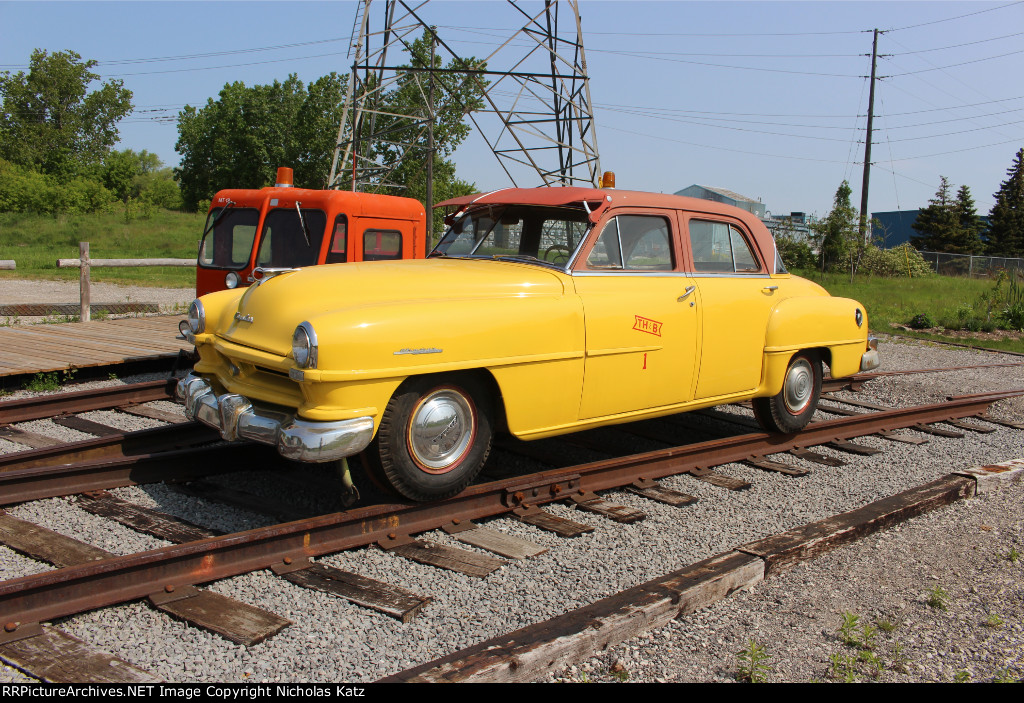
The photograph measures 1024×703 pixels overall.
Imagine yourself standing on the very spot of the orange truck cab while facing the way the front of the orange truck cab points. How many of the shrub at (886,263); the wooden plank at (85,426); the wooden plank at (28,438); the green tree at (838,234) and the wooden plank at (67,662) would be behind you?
2

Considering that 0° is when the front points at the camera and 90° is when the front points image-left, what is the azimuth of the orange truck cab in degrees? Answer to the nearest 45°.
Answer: approximately 45°

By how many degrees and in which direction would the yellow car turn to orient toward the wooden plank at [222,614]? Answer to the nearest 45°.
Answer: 0° — it already faces it

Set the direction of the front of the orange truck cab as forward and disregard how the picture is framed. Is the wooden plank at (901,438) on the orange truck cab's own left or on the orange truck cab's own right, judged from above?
on the orange truck cab's own left

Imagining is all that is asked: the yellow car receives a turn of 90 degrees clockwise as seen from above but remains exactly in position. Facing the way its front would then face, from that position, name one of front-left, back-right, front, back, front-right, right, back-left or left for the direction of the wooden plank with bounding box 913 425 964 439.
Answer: right

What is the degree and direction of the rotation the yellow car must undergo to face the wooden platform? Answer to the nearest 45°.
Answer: approximately 90° to its right

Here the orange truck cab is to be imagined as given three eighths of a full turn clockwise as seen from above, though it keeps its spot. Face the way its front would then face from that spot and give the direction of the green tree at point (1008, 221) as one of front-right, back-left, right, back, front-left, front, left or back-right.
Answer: front-right

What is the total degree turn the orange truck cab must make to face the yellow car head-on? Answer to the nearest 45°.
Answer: approximately 45° to its left

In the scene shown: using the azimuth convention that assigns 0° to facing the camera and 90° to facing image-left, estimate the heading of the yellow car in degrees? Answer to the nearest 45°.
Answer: approximately 45°

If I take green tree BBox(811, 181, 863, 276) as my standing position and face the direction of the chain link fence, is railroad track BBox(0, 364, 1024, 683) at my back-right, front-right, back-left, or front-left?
back-right
